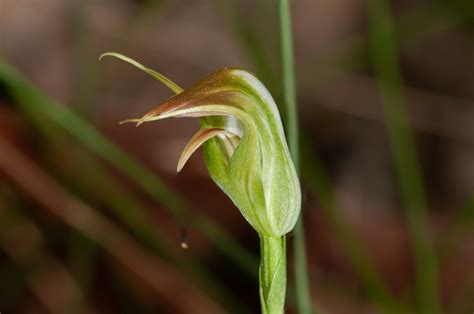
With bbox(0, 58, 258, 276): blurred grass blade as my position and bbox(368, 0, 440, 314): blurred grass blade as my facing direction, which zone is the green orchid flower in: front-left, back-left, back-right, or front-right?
front-right

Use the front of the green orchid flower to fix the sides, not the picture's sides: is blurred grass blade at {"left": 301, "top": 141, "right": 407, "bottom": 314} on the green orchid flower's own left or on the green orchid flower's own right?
on the green orchid flower's own right

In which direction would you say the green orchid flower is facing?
to the viewer's left
